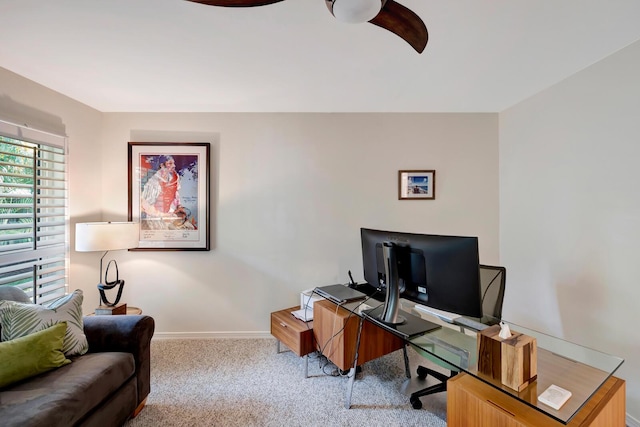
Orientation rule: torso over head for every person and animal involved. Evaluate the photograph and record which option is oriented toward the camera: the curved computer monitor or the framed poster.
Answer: the framed poster

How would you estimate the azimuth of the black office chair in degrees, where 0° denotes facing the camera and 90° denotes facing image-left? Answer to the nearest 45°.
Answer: approximately 45°

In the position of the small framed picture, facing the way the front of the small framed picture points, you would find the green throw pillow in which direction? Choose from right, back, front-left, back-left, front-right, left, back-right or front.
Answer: front-right

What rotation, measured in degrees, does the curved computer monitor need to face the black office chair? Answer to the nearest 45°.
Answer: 0° — it already faces it

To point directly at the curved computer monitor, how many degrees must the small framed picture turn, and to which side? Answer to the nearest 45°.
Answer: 0° — it already faces it

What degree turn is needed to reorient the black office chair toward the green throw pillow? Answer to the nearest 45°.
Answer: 0° — it already faces it

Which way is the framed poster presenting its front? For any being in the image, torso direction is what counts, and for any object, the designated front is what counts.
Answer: toward the camera

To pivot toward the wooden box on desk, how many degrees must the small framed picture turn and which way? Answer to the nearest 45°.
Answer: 0° — it already faces it

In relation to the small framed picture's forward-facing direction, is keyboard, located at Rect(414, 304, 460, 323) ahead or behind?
ahead

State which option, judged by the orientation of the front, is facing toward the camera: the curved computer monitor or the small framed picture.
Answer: the small framed picture

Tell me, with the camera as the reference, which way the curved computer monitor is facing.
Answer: facing away from the viewer and to the right of the viewer

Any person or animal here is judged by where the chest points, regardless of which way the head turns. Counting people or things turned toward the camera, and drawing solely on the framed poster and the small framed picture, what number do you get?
2

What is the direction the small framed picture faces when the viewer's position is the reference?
facing the viewer
